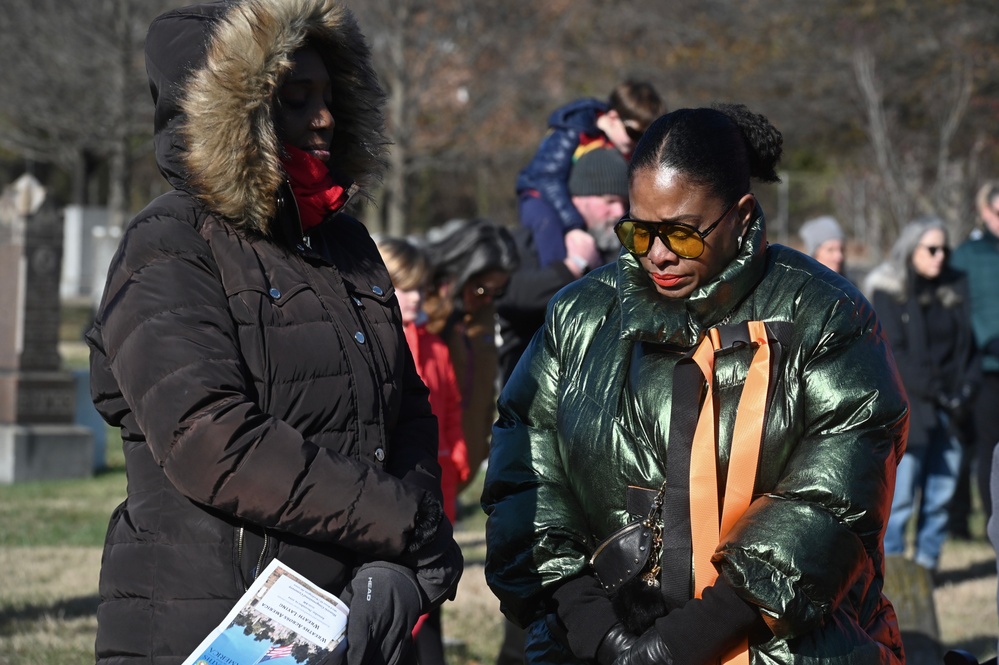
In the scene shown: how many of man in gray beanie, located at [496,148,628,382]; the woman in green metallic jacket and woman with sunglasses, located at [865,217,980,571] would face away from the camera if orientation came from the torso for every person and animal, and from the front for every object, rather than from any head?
0

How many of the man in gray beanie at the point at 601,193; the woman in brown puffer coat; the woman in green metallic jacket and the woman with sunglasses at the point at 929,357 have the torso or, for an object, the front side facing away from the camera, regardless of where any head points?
0

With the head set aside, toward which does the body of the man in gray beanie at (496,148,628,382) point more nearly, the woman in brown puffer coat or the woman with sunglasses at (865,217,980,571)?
the woman in brown puffer coat

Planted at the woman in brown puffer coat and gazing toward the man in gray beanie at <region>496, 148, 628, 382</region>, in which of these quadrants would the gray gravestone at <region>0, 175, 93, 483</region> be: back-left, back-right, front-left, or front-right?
front-left

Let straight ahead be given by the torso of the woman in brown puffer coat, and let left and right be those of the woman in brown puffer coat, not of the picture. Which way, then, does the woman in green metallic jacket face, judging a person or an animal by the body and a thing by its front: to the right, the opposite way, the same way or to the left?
to the right

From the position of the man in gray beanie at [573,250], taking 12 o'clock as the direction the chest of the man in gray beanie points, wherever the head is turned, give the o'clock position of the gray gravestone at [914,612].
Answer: The gray gravestone is roughly at 10 o'clock from the man in gray beanie.

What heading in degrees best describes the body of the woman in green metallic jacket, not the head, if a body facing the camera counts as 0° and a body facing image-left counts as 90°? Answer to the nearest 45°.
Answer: approximately 45°

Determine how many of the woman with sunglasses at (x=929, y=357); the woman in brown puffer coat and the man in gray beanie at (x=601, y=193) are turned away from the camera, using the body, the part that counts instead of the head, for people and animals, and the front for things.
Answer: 0

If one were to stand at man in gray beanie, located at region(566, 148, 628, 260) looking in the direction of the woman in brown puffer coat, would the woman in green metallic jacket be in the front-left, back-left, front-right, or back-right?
front-left

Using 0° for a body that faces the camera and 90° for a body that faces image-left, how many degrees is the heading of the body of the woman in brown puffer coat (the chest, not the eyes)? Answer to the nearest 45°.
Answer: approximately 315°

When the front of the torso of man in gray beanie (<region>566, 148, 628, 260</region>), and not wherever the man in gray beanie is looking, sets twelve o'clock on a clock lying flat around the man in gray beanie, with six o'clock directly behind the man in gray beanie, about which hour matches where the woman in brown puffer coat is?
The woman in brown puffer coat is roughly at 2 o'clock from the man in gray beanie.

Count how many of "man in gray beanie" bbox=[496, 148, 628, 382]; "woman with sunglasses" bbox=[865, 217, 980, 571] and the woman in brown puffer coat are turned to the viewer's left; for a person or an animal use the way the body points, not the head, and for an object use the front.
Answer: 0

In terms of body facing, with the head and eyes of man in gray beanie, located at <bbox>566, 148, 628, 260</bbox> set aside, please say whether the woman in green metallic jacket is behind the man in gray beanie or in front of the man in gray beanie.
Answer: in front

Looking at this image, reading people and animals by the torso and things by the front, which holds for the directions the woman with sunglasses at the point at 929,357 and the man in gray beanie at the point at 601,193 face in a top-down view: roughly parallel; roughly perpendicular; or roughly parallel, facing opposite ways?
roughly parallel

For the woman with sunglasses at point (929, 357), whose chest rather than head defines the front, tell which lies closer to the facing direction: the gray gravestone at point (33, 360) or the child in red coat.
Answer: the child in red coat

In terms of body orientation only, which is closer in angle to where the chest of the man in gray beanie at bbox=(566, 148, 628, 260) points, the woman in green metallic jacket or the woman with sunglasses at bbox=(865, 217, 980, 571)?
the woman in green metallic jacket

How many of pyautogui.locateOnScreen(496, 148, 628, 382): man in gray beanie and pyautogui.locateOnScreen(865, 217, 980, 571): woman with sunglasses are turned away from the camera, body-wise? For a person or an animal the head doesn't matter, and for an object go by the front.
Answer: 0
